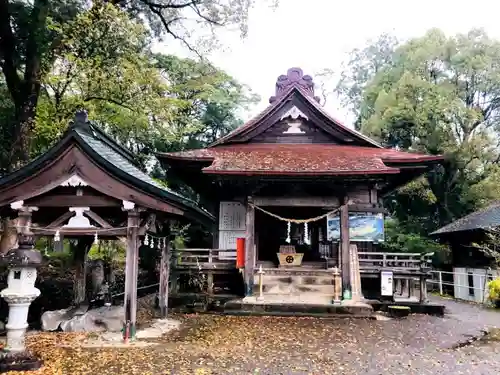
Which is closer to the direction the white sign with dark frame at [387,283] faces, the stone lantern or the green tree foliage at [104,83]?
the stone lantern

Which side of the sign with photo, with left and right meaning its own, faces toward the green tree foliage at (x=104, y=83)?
right

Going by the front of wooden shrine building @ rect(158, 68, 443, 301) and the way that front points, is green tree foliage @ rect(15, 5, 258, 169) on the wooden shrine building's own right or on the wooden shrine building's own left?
on the wooden shrine building's own right

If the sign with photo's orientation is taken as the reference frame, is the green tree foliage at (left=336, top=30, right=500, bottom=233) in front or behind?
behind

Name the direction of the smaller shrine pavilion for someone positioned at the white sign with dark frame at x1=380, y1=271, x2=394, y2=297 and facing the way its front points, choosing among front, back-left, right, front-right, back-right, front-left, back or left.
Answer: front-right

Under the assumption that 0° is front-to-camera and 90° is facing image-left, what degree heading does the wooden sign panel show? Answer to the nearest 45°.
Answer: approximately 0°

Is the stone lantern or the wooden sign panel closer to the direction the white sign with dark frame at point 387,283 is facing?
the stone lantern

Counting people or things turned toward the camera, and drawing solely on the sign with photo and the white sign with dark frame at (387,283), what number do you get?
2

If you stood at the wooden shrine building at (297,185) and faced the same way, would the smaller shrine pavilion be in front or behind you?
in front

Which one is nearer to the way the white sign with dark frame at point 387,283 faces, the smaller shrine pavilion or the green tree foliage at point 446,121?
the smaller shrine pavilion

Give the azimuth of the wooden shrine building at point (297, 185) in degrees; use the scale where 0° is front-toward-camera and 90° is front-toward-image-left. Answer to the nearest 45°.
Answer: approximately 0°
